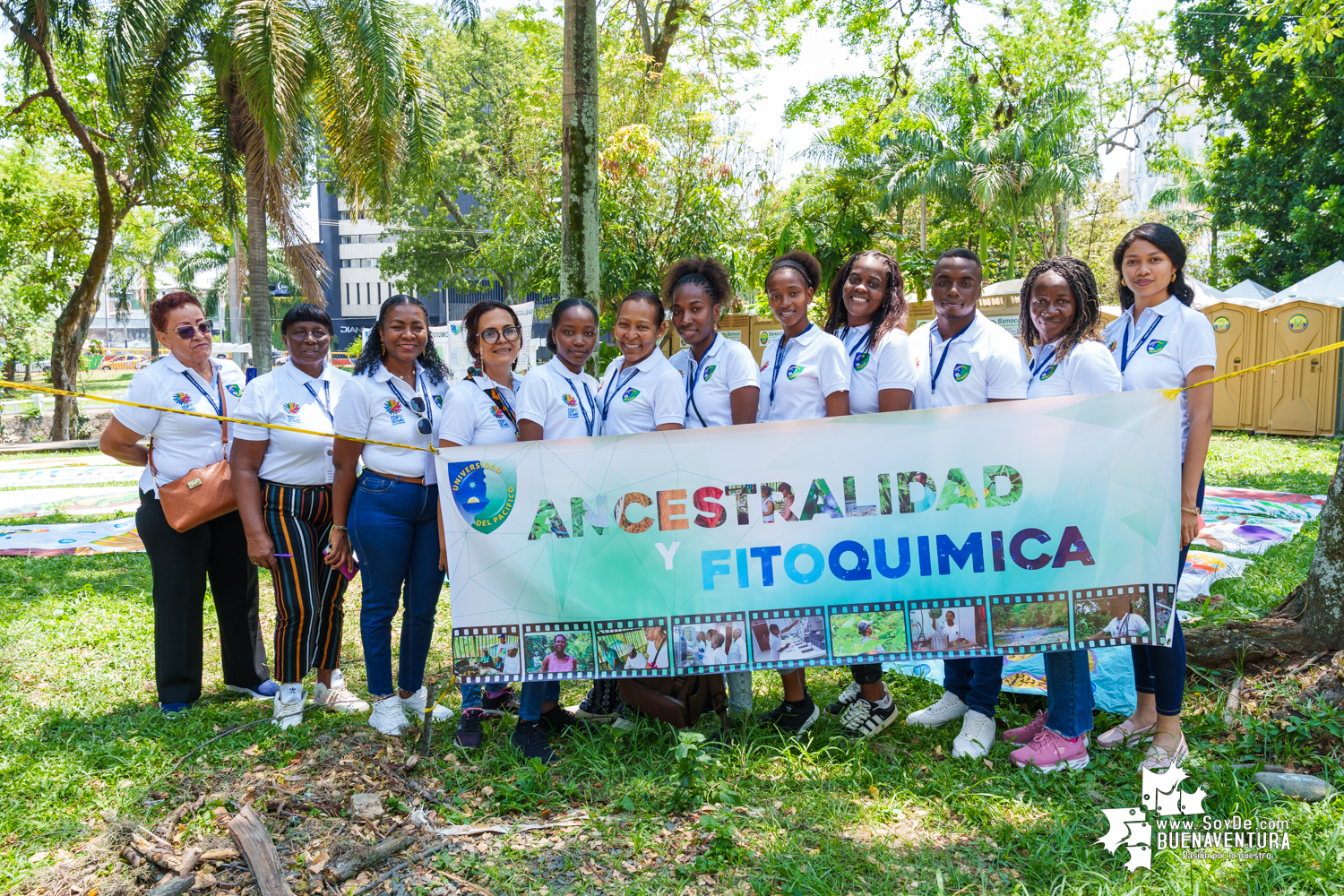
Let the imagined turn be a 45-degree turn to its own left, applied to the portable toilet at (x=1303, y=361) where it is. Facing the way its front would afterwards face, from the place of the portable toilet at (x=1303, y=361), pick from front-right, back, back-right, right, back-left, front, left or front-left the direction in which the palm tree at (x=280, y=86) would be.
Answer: right

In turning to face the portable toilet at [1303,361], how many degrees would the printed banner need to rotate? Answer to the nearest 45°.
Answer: approximately 135° to its left

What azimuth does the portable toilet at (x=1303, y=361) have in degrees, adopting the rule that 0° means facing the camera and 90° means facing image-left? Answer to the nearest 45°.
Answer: approximately 0°

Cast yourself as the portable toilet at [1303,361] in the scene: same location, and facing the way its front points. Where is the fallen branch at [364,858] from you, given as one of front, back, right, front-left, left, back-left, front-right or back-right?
front

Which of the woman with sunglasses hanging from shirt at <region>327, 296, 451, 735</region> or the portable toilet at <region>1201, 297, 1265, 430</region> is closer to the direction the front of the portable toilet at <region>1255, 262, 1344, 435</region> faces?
the woman with sunglasses hanging from shirt

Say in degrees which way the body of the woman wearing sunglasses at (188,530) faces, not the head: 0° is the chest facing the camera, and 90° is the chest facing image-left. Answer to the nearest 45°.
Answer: approximately 315°

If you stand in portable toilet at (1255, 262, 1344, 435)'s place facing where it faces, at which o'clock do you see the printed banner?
The printed banner is roughly at 12 o'clock from the portable toilet.

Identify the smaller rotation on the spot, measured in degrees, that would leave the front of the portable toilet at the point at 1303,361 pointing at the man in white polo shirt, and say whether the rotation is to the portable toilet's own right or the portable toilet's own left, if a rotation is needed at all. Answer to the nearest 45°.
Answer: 0° — it already faces them

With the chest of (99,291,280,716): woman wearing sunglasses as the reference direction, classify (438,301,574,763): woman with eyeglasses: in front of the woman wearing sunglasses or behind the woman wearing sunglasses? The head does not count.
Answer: in front

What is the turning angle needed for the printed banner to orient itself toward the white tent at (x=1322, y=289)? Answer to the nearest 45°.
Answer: approximately 135° to its left
